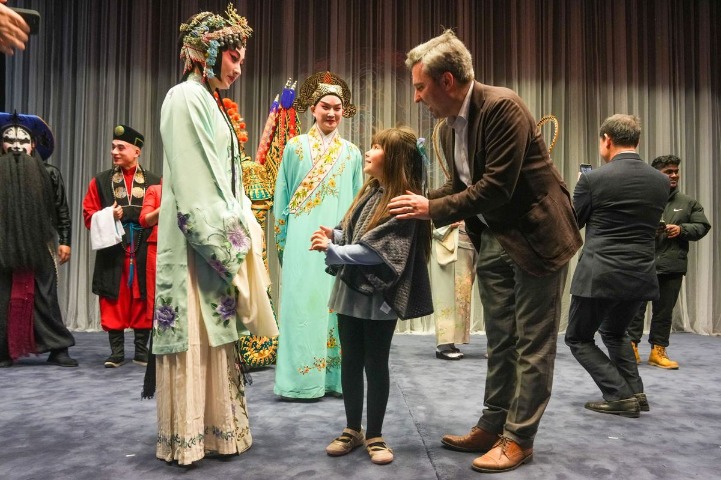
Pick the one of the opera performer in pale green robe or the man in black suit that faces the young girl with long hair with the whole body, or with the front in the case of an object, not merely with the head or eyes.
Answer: the opera performer in pale green robe

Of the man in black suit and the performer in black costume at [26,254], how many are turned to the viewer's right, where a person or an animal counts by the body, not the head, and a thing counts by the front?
0

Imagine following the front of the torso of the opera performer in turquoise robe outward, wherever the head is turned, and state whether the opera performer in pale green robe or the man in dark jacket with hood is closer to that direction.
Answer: the opera performer in pale green robe

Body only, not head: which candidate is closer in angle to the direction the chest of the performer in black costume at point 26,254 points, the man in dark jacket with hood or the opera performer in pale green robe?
the opera performer in pale green robe

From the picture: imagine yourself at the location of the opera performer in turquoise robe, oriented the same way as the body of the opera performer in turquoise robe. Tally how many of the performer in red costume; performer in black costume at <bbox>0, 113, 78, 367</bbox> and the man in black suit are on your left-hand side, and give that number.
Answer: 1

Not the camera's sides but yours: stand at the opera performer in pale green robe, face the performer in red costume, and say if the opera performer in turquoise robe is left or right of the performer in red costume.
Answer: right

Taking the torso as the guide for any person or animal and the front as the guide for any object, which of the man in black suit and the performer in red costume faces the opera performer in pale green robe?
the performer in red costume

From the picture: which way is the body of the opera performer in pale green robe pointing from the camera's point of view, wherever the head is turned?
to the viewer's right

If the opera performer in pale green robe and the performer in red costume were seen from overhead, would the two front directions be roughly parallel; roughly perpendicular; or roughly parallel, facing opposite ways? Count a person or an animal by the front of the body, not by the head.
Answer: roughly perpendicular

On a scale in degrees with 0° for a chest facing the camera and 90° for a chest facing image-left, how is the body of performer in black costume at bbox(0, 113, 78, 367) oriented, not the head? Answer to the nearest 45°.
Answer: approximately 0°

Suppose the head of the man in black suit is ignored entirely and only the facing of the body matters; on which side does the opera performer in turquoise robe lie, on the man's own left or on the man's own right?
on the man's own left

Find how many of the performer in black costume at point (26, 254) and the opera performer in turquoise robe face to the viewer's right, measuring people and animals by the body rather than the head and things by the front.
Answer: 0

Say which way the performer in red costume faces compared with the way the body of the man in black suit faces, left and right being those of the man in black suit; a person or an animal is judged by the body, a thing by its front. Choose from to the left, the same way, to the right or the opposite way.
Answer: the opposite way
